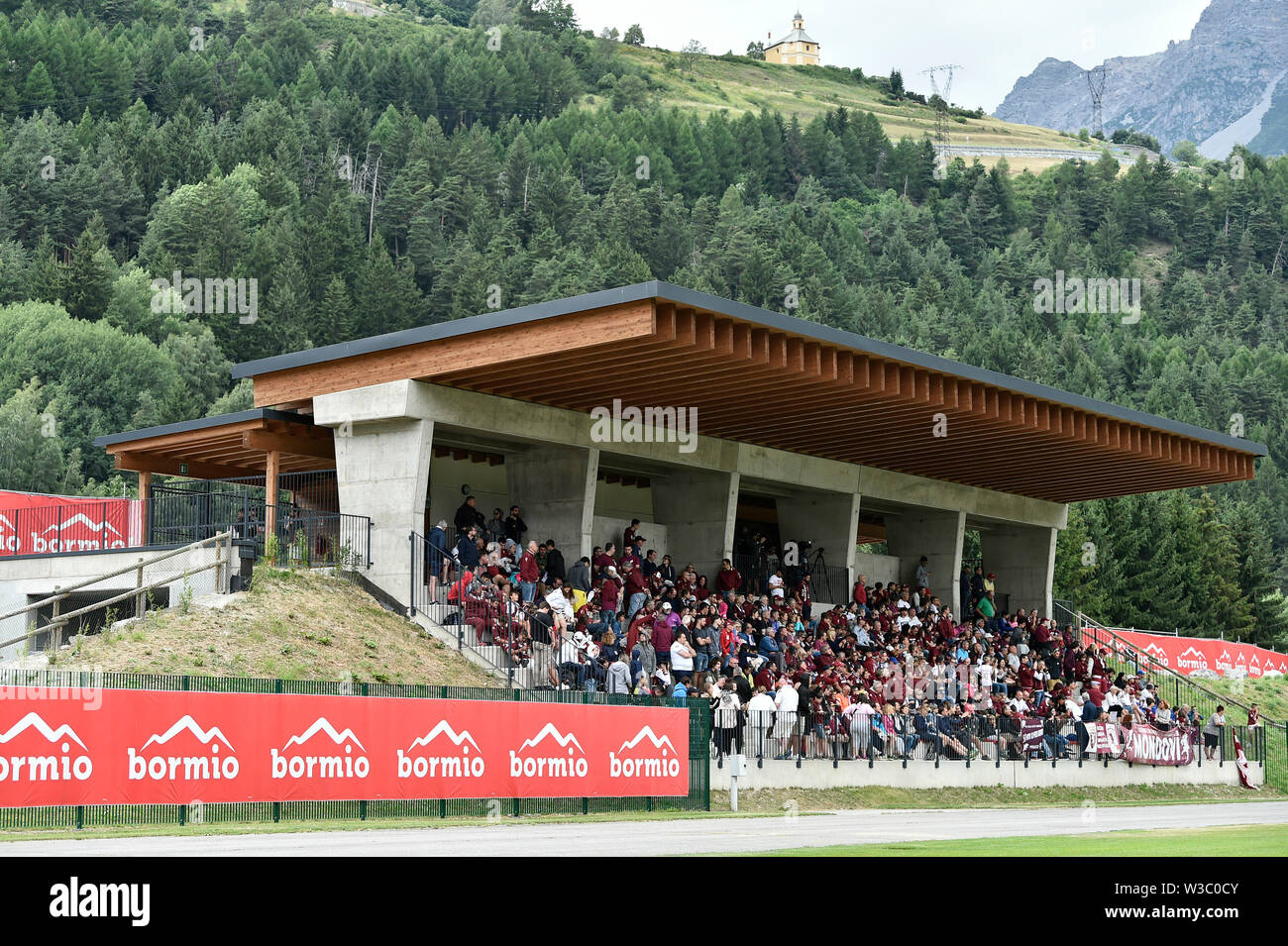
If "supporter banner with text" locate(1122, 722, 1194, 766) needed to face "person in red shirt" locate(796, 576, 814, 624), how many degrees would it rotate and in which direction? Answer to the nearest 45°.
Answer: approximately 90° to its right

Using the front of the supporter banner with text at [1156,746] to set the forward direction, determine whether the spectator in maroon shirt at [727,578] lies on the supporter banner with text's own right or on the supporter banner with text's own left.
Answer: on the supporter banner with text's own right

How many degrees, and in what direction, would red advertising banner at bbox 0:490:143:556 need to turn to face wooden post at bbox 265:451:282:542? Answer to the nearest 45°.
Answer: approximately 45° to its left

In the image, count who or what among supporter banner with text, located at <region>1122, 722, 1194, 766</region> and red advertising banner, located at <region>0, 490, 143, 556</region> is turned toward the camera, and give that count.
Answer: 2

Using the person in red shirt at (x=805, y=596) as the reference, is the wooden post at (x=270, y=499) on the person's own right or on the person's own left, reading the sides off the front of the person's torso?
on the person's own right

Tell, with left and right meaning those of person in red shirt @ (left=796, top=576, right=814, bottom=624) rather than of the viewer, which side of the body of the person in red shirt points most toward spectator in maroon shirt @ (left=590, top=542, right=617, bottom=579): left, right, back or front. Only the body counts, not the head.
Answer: right

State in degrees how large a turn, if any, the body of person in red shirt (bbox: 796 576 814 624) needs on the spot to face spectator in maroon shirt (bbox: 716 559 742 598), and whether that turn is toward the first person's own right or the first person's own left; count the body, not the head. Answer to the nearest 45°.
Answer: approximately 90° to the first person's own right

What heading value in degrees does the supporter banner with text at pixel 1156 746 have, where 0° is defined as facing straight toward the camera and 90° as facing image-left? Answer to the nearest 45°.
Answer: approximately 0°
